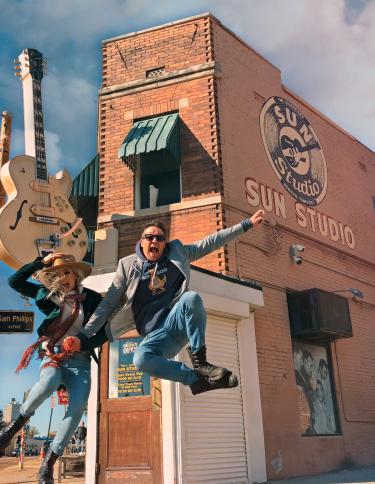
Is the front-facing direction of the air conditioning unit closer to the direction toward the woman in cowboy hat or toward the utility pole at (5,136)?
the woman in cowboy hat

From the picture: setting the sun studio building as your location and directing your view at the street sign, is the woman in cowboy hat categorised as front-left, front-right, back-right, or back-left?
front-left

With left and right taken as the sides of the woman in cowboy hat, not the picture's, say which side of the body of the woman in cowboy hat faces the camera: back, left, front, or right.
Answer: front

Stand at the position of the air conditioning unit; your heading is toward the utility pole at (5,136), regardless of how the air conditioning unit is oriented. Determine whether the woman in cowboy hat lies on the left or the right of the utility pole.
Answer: left

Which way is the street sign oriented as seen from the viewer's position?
toward the camera

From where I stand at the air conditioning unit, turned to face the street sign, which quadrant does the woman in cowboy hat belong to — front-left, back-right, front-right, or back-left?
front-left

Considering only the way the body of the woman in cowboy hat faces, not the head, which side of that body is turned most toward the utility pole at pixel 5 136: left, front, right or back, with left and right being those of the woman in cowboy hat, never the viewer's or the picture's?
back

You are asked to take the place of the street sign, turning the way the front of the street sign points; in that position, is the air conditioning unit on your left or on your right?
on your left

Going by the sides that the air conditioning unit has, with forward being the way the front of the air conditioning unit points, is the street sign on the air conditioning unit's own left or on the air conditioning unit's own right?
on the air conditioning unit's own right

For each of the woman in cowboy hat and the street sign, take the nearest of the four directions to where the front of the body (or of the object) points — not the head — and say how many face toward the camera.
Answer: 2

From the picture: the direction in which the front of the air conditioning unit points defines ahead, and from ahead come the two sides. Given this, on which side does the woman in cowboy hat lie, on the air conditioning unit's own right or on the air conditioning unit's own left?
on the air conditioning unit's own right
